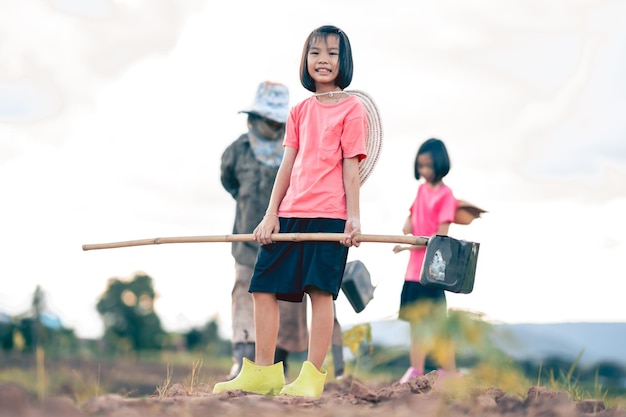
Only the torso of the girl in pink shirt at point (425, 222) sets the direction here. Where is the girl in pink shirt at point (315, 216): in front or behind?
in front

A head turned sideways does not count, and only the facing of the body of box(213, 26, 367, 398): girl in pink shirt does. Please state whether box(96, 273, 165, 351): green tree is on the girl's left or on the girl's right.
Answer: on the girl's right

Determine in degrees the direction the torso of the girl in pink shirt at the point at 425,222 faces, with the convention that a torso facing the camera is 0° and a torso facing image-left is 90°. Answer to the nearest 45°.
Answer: approximately 45°

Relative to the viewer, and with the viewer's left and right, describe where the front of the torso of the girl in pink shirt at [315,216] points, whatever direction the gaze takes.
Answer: facing the viewer and to the left of the viewer

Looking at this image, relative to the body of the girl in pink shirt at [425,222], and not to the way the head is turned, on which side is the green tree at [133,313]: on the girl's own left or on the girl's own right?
on the girl's own right

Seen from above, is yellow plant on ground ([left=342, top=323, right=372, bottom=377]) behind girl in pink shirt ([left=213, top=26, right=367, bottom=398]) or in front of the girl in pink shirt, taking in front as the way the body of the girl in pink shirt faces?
behind

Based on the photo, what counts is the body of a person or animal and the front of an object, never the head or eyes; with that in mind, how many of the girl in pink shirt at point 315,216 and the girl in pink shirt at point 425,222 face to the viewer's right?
0

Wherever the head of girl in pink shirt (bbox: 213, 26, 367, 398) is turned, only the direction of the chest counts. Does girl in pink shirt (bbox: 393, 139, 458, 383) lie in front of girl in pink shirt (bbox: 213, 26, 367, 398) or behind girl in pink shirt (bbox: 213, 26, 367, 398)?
behind
